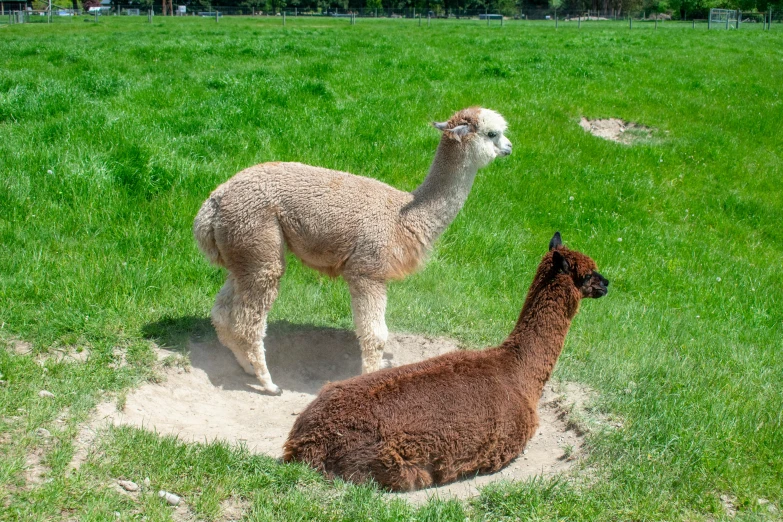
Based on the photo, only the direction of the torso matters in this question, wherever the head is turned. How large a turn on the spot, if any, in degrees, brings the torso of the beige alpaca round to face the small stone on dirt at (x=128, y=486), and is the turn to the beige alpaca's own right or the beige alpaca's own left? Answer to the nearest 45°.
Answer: approximately 90° to the beige alpaca's own right

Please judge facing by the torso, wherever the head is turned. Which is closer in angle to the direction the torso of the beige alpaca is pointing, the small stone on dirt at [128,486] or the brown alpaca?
the brown alpaca

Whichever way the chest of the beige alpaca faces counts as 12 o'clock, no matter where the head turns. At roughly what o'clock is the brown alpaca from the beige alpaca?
The brown alpaca is roughly at 2 o'clock from the beige alpaca.

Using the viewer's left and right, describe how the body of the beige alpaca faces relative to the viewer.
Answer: facing to the right of the viewer
